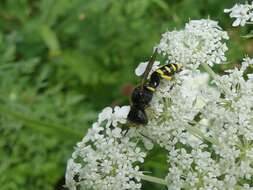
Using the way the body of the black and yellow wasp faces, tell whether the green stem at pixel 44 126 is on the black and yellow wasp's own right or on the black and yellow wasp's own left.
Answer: on the black and yellow wasp's own right
